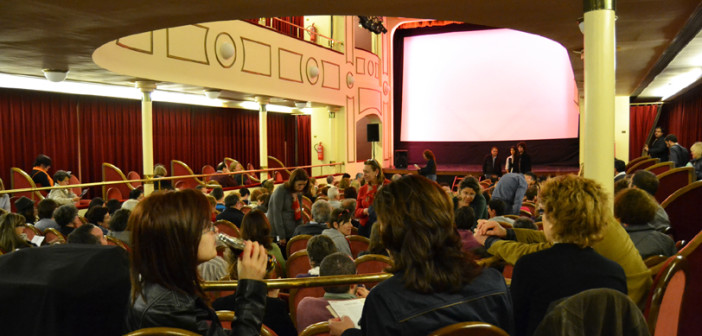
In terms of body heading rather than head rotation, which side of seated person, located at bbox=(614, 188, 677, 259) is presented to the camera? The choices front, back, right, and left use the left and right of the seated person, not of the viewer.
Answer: back

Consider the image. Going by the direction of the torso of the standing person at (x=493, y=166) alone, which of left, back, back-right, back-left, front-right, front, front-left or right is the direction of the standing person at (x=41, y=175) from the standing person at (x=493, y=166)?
front-right

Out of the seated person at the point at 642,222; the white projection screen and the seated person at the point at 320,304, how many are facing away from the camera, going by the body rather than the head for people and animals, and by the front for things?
2

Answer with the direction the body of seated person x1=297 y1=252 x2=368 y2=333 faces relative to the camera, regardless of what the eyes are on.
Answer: away from the camera

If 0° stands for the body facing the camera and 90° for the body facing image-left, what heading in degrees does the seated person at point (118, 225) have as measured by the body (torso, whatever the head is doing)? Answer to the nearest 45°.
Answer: approximately 225°

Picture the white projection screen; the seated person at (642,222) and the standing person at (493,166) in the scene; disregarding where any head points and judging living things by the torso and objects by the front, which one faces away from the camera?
the seated person

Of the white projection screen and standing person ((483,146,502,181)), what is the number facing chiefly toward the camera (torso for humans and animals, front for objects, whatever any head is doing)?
2

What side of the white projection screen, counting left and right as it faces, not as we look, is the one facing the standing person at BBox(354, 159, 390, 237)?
front

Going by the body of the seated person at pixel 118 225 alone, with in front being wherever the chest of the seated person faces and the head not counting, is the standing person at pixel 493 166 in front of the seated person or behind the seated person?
in front

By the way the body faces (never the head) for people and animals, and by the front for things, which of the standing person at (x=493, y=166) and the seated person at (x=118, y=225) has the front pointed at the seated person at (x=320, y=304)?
the standing person

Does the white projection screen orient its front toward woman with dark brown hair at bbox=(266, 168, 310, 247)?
yes

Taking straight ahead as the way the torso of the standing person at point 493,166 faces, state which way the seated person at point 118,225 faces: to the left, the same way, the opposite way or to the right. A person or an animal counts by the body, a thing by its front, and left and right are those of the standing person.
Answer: the opposite way

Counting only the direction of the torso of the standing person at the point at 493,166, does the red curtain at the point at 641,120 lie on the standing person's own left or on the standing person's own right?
on the standing person's own left

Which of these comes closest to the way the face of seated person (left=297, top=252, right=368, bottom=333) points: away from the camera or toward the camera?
away from the camera

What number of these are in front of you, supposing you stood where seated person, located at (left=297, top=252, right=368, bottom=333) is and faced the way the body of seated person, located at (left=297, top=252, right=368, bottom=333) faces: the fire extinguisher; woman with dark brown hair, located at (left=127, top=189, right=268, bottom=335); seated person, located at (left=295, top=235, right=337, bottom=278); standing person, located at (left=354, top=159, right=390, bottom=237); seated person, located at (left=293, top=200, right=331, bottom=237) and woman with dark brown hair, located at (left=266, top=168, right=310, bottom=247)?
5

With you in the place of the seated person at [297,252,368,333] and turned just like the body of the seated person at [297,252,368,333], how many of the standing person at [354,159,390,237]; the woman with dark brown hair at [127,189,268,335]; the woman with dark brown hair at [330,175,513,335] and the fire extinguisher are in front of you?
2

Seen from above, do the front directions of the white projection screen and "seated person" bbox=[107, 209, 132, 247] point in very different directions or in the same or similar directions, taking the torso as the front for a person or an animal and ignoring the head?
very different directions
